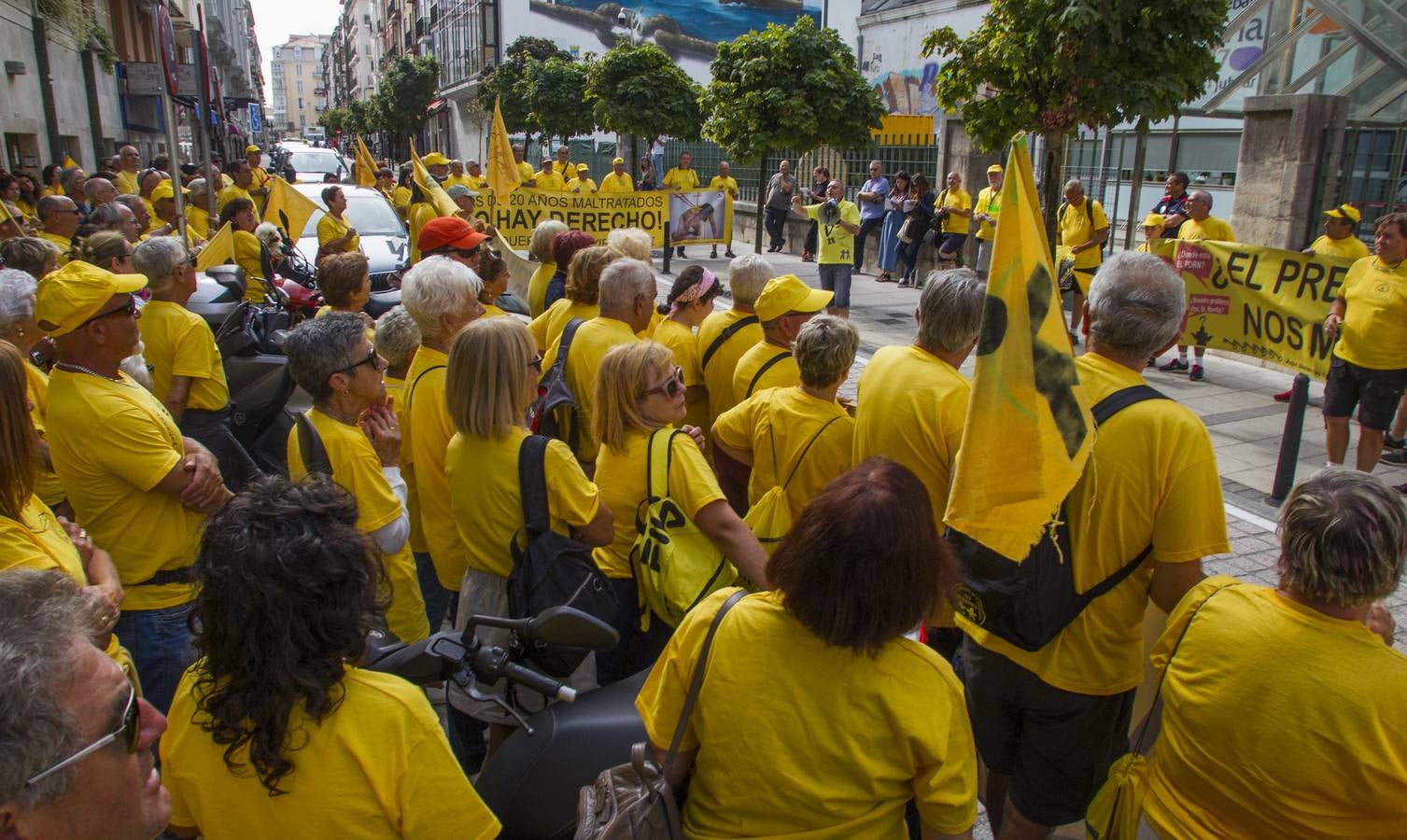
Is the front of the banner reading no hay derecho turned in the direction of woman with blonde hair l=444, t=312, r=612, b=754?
yes

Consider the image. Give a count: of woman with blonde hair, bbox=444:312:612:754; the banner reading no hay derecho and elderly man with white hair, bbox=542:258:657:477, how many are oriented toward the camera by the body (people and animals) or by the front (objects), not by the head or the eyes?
1

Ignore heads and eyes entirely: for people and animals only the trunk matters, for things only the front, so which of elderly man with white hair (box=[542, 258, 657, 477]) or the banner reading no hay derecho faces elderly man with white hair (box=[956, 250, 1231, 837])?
the banner reading no hay derecho

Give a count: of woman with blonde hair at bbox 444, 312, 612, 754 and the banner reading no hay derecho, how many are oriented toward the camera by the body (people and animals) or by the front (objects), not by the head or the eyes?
1

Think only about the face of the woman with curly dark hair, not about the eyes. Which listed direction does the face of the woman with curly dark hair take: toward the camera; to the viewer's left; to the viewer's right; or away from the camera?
away from the camera

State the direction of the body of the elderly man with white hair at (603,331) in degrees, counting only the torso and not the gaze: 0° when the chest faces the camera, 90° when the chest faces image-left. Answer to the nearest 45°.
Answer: approximately 225°

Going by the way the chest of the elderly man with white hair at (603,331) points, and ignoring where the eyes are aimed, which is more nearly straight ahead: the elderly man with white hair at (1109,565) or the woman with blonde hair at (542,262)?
the woman with blonde hair

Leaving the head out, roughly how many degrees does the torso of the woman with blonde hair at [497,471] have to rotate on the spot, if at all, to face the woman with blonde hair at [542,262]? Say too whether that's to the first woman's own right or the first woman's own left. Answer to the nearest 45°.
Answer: approximately 45° to the first woman's own left

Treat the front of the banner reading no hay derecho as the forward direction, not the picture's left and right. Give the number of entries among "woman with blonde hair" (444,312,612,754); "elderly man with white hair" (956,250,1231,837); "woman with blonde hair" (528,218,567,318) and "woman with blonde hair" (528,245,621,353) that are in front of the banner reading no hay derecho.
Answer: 4

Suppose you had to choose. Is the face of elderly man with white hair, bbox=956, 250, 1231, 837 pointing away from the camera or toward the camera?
away from the camera

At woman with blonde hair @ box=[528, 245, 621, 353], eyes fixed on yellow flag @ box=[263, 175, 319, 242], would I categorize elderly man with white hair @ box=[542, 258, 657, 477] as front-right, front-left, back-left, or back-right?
back-left

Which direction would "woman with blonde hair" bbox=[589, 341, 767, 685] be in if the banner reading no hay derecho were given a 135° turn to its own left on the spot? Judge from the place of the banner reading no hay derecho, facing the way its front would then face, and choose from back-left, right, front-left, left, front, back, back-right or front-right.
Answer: back-right

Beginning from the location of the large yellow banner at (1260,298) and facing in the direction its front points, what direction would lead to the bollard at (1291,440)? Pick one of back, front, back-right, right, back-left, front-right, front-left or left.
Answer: front-left
